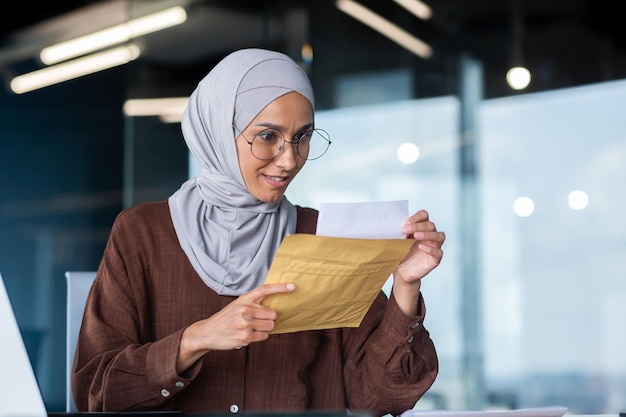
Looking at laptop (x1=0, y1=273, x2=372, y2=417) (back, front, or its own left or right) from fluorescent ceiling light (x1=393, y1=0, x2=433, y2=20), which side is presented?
front

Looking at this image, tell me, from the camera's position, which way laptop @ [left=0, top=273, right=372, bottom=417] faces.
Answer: facing away from the viewer and to the right of the viewer

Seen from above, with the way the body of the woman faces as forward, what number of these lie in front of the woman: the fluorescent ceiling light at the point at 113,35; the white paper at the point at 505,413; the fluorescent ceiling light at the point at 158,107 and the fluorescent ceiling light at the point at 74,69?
1

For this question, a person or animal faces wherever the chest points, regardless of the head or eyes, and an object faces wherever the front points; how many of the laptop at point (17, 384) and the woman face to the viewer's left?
0

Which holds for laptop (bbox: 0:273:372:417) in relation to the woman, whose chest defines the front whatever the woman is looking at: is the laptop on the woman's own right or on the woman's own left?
on the woman's own right

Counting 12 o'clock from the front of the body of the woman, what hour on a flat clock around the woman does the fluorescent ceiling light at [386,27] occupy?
The fluorescent ceiling light is roughly at 8 o'clock from the woman.

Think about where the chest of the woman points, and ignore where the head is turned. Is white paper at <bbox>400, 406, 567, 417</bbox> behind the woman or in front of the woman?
in front

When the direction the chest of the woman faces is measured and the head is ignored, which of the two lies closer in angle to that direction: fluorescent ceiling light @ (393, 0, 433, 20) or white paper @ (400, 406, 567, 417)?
the white paper

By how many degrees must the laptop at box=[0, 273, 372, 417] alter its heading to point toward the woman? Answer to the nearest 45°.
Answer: approximately 45° to its left

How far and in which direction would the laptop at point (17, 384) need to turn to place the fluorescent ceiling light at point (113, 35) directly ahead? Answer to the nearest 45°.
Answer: approximately 45° to its left

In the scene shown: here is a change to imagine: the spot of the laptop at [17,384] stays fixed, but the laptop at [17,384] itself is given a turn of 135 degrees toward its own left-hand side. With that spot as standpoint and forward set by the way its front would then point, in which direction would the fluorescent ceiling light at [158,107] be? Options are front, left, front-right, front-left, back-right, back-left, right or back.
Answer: right

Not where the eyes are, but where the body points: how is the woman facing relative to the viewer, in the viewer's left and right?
facing the viewer and to the right of the viewer
